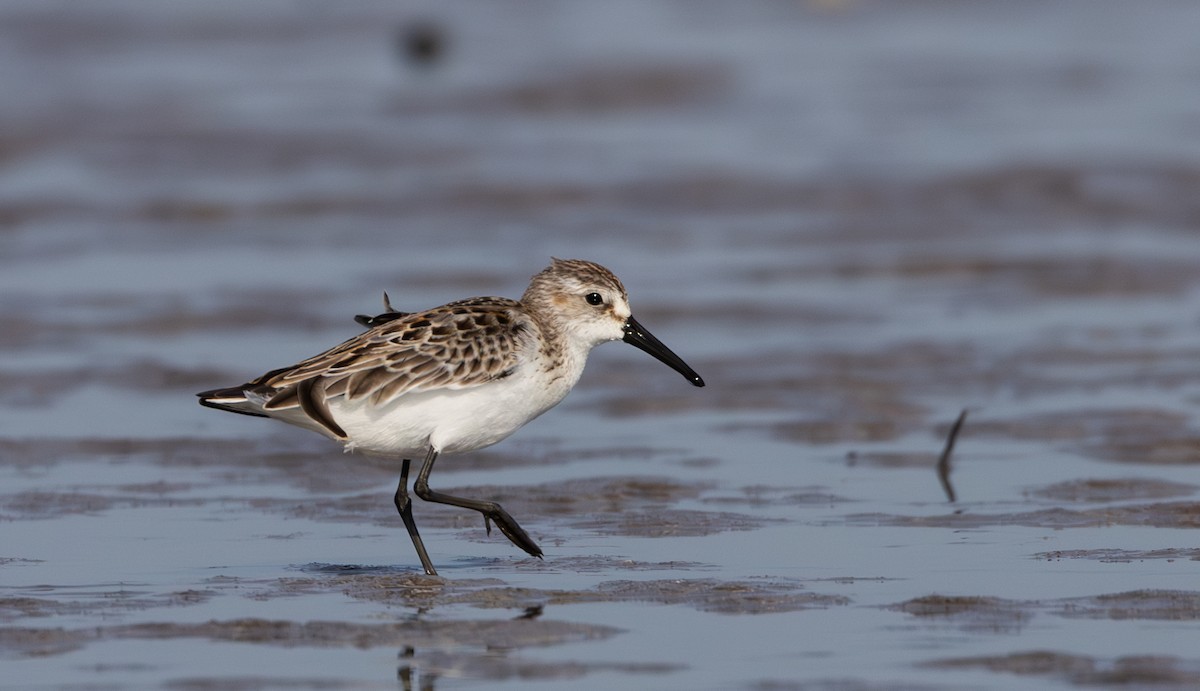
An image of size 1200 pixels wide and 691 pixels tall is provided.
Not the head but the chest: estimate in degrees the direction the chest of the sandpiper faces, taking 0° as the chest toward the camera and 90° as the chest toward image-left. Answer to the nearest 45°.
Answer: approximately 270°

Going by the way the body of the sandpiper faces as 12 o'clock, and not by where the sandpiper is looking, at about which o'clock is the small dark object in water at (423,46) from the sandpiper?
The small dark object in water is roughly at 9 o'clock from the sandpiper.

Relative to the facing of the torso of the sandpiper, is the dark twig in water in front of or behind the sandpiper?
in front

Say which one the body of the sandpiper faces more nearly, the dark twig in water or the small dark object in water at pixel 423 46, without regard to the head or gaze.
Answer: the dark twig in water
